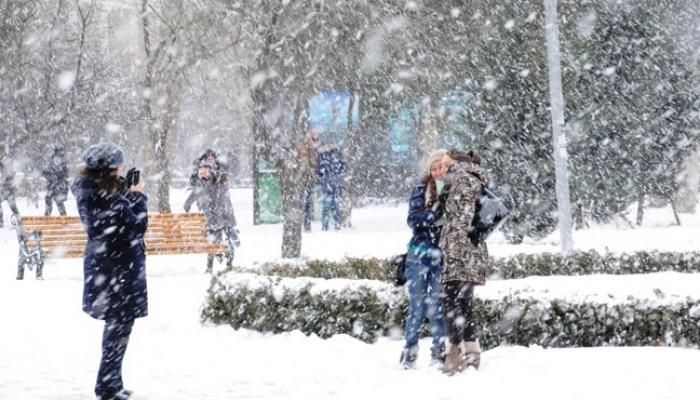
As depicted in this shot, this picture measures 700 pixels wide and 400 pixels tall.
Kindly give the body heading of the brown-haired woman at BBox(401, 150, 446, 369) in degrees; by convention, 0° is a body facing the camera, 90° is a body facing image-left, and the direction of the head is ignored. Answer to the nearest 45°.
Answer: approximately 315°

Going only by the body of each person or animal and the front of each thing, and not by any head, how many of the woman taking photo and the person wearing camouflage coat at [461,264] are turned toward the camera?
0

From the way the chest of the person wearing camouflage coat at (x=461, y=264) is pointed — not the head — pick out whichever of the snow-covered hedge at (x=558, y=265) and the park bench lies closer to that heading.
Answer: the park bench

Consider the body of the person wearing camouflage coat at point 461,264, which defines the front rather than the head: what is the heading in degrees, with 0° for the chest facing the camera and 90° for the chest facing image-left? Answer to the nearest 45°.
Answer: approximately 90°

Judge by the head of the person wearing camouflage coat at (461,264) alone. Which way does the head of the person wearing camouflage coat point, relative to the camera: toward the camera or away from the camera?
away from the camera
